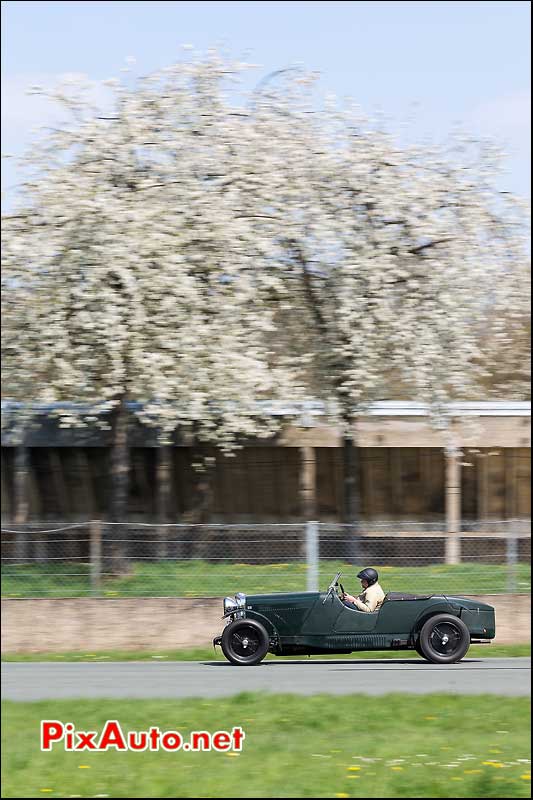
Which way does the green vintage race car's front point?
to the viewer's left

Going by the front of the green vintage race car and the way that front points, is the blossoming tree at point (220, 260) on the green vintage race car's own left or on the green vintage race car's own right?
on the green vintage race car's own right

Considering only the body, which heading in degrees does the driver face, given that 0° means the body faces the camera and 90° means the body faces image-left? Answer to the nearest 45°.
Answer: approximately 90°

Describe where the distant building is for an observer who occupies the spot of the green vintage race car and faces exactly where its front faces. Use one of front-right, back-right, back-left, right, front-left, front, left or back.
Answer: right

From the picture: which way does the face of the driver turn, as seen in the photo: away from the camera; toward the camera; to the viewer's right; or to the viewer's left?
to the viewer's left

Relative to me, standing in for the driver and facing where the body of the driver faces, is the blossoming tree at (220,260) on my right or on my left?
on my right

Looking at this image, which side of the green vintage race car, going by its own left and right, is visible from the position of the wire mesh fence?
right
